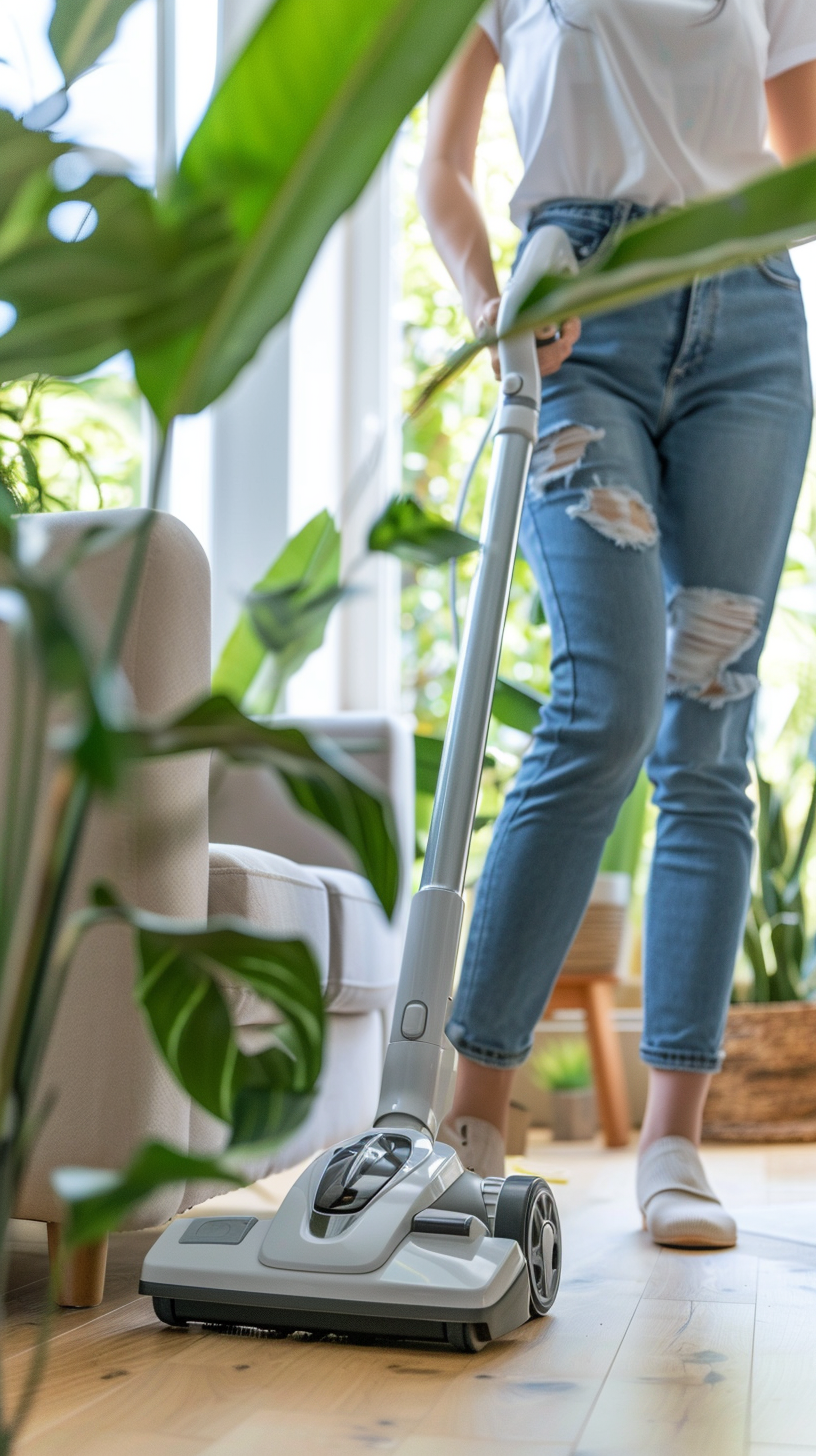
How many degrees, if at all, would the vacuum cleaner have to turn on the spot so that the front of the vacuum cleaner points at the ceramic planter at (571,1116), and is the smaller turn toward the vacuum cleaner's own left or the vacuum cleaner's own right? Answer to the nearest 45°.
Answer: approximately 135° to the vacuum cleaner's own right

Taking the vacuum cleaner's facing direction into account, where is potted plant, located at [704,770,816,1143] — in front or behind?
behind

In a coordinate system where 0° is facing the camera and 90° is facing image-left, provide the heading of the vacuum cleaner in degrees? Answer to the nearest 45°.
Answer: approximately 45°

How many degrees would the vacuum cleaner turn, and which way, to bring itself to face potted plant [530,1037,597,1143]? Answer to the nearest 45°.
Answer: approximately 135° to its right
